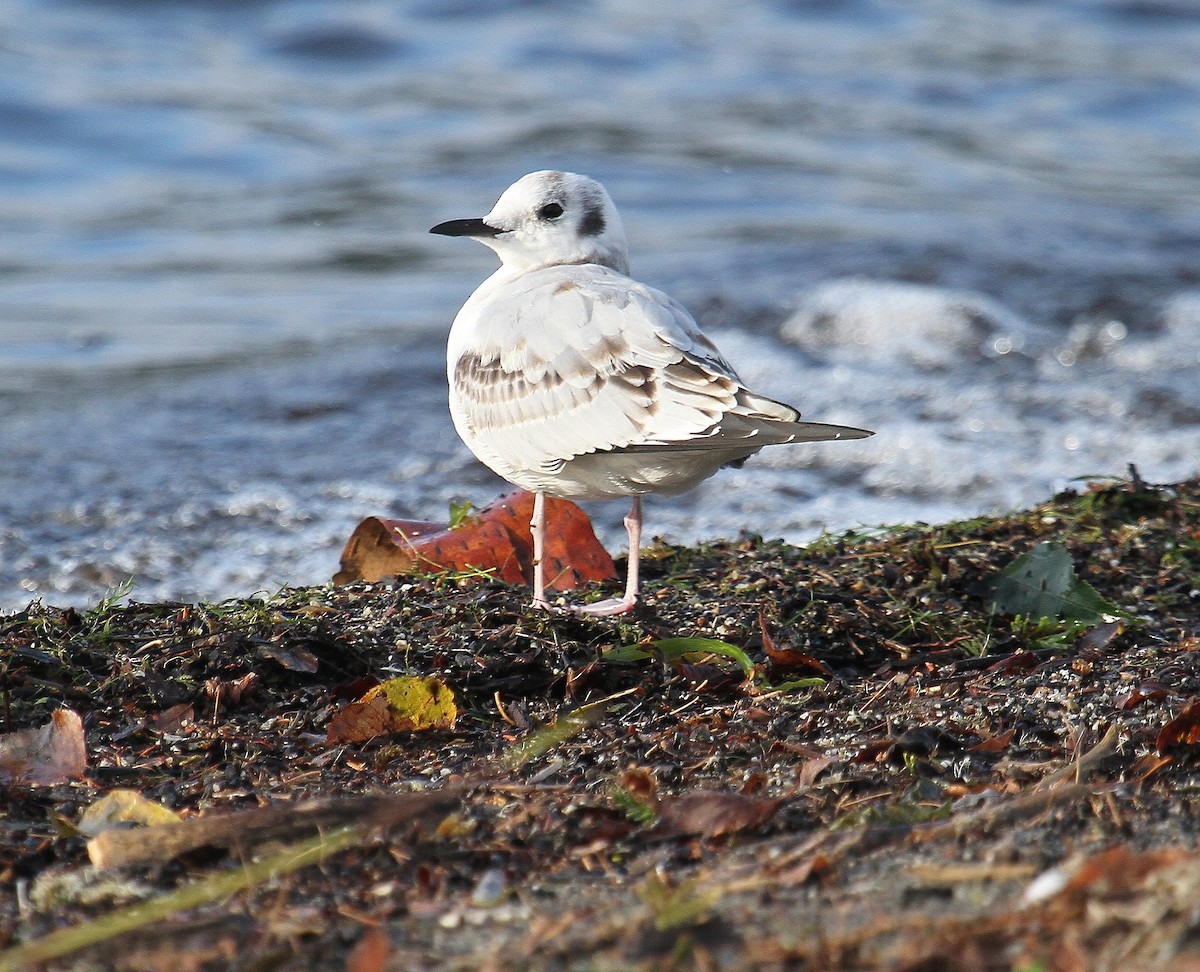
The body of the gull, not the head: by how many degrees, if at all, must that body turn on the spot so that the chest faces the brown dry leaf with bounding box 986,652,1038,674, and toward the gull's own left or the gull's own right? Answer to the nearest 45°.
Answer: approximately 135° to the gull's own left

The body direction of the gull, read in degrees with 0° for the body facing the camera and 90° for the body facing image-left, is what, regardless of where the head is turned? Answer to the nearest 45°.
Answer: approximately 90°

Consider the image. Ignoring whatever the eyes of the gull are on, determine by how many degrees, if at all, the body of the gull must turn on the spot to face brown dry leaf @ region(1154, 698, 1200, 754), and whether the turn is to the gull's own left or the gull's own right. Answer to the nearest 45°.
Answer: approximately 135° to the gull's own left

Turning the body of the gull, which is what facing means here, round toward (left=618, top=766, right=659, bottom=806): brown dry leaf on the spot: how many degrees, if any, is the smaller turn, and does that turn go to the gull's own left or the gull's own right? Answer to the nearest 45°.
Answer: approximately 90° to the gull's own left

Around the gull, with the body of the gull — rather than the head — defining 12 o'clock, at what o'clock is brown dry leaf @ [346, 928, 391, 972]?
The brown dry leaf is roughly at 9 o'clock from the gull.

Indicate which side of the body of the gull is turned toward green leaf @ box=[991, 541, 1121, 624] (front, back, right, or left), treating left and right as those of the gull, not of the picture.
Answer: back

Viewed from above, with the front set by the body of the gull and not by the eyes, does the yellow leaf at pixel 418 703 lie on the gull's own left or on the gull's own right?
on the gull's own left
